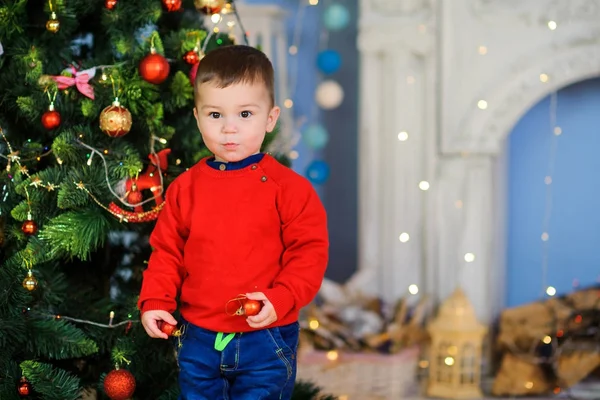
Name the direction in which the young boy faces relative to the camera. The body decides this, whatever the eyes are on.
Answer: toward the camera

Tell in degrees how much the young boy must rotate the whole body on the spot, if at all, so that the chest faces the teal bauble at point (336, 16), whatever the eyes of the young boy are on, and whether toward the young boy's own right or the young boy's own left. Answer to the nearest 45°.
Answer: approximately 180°

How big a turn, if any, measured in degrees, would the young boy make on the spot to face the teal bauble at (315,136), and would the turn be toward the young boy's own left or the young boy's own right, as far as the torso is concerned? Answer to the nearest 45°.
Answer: approximately 180°

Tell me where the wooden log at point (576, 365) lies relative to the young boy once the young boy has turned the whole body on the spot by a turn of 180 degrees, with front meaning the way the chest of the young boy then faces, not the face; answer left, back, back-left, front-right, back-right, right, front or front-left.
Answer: front-right

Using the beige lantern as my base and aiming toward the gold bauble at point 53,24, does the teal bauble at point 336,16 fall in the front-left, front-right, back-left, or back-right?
front-right

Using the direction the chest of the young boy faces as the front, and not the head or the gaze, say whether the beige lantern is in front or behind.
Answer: behind

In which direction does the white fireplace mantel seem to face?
toward the camera
